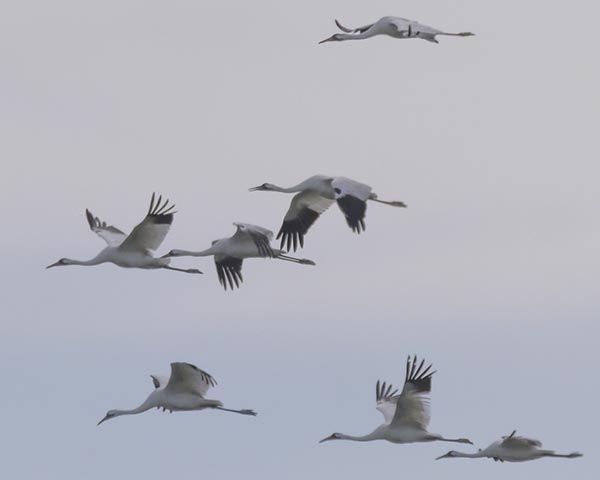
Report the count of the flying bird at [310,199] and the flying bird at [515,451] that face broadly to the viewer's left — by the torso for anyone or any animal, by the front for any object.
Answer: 2

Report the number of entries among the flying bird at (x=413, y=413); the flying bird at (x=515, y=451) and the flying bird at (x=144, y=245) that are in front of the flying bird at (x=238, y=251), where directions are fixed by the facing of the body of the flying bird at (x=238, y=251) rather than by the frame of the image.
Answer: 1

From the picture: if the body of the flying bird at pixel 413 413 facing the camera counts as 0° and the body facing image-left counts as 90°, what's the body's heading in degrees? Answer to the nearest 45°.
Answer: approximately 90°

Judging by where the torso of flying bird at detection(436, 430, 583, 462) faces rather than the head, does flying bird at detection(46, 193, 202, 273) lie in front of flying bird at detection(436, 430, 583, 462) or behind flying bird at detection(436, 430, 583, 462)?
in front

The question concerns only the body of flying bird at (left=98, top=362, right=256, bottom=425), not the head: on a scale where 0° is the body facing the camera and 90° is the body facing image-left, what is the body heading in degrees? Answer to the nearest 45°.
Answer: approximately 90°
